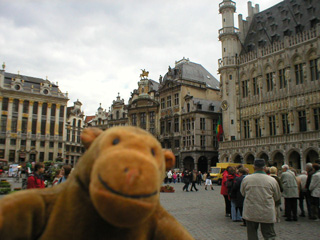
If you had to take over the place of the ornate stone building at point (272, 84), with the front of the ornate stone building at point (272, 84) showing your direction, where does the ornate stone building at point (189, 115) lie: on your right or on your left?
on your right

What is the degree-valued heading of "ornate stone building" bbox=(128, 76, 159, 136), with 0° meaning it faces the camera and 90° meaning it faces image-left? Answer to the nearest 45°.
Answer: approximately 45°

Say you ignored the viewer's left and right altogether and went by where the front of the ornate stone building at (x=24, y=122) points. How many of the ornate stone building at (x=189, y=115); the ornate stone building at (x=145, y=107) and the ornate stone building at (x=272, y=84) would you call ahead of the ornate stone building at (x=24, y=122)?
3

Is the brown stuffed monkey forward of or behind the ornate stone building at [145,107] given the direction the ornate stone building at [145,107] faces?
forward

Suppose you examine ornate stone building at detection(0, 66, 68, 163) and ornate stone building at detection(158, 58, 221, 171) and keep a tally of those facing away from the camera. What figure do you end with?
0

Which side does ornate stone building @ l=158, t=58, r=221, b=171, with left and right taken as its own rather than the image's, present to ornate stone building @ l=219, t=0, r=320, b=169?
left

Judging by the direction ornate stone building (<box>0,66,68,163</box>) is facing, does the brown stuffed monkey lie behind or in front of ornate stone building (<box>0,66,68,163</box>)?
in front

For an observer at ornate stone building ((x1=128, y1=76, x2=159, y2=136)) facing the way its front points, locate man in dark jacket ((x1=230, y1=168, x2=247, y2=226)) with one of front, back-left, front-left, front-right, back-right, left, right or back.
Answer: front-left

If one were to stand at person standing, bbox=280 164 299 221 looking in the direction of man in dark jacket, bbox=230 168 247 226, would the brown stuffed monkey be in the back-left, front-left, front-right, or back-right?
front-left

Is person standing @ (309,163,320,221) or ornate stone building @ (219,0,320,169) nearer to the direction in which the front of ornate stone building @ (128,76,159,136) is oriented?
the person standing

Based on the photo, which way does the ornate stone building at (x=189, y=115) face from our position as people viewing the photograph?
facing the viewer and to the left of the viewer

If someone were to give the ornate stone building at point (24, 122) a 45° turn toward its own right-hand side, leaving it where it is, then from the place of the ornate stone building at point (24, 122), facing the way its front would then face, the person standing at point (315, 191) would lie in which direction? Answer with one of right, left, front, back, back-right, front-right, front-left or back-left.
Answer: front
